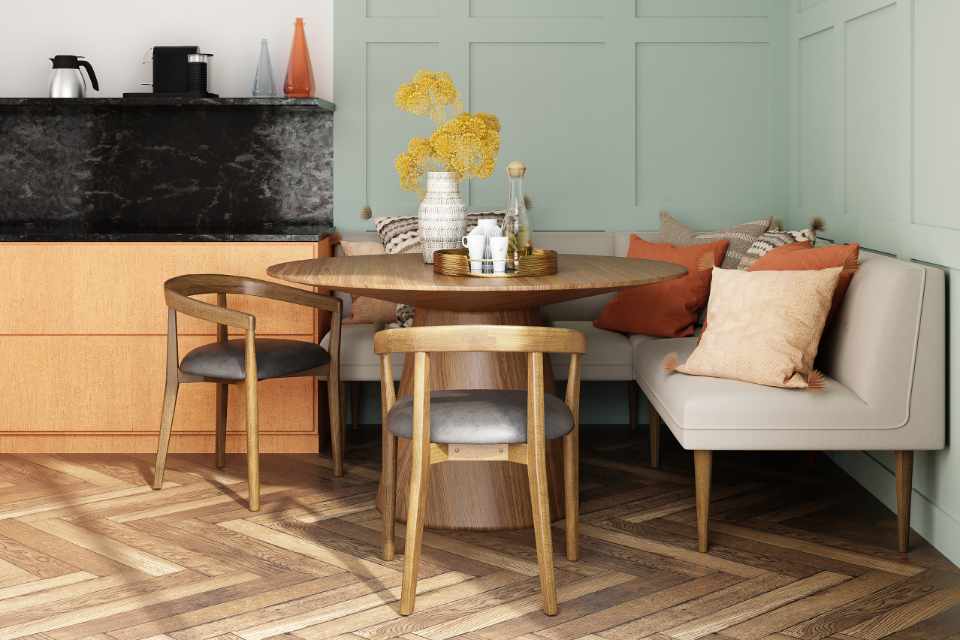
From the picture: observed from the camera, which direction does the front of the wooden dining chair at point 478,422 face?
facing away from the viewer

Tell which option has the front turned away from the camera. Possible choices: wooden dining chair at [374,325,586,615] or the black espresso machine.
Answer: the wooden dining chair

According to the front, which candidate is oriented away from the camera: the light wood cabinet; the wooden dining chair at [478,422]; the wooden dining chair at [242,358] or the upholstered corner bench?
the wooden dining chair at [478,422]

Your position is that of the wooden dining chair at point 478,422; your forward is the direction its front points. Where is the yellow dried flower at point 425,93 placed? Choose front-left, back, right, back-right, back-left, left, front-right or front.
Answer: front

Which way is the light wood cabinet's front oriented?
toward the camera

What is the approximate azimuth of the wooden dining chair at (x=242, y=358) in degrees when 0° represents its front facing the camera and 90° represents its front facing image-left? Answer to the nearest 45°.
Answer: approximately 315°

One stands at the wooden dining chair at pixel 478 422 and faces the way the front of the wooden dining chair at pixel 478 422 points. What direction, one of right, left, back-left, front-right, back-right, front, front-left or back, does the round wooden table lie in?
front
